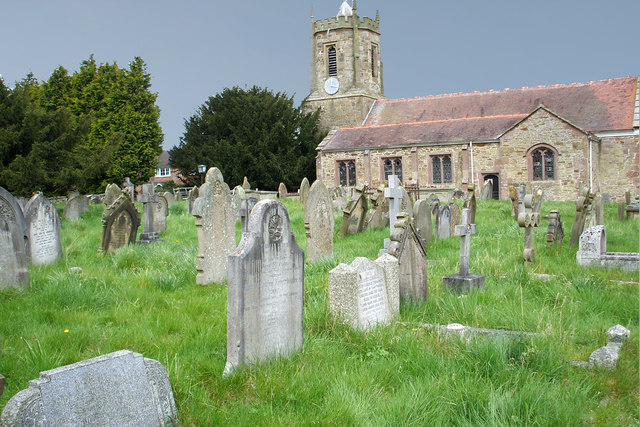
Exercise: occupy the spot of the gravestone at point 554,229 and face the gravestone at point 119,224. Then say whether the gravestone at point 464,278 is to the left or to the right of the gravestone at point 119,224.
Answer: left

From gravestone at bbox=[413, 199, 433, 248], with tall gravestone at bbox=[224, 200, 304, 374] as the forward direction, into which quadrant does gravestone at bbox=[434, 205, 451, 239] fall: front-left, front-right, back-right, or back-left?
back-left

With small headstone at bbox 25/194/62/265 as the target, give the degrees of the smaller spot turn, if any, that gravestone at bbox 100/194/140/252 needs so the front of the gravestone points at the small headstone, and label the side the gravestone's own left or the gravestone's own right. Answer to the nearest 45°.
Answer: approximately 90° to the gravestone's own right

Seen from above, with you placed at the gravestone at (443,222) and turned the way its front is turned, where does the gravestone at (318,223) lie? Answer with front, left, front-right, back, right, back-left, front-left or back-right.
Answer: right

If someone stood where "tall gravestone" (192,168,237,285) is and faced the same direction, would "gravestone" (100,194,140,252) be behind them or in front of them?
behind

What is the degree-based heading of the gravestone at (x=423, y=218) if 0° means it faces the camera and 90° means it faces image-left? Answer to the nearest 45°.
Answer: approximately 315°
